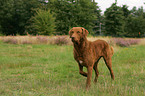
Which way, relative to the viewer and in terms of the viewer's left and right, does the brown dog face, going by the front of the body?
facing the viewer and to the left of the viewer

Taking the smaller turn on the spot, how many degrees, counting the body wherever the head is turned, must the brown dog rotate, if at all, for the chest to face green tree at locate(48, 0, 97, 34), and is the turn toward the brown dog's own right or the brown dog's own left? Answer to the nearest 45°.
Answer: approximately 135° to the brown dog's own right

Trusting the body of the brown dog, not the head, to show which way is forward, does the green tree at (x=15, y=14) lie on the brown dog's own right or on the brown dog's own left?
on the brown dog's own right

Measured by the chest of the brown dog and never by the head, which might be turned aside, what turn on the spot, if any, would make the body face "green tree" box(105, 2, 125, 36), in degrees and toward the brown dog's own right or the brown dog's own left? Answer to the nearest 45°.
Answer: approximately 135° to the brown dog's own right

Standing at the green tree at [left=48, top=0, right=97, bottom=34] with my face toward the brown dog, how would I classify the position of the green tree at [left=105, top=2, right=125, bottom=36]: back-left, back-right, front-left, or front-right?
back-left
